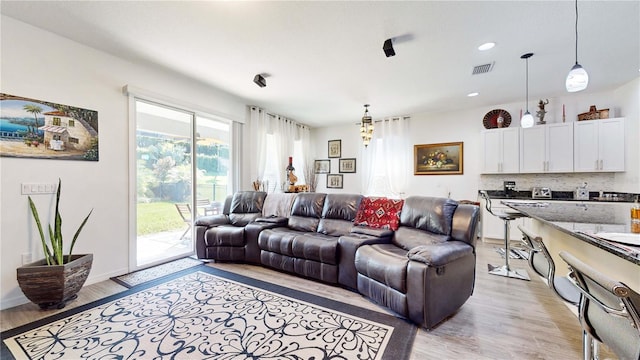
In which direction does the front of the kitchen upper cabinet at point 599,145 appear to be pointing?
toward the camera

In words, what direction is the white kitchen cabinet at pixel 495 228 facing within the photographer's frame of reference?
facing the viewer

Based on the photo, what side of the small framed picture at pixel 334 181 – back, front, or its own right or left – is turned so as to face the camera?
front

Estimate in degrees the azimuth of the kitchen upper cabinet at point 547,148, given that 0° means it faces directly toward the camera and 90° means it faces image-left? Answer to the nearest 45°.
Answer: approximately 0°

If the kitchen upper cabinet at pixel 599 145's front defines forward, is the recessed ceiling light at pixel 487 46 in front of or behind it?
in front

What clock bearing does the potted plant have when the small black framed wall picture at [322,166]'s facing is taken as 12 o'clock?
The potted plant is roughly at 1 o'clock from the small black framed wall picture.

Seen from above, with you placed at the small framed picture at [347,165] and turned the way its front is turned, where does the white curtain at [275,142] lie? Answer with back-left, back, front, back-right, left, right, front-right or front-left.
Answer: front-right

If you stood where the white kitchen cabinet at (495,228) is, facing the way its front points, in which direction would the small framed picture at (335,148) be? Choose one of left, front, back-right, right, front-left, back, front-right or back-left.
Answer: right

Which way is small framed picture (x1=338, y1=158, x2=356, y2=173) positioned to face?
toward the camera

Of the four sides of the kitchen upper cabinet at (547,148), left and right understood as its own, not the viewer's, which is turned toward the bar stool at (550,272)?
front

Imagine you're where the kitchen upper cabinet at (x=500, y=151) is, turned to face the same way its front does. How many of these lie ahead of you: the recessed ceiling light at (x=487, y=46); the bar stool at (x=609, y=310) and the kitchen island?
3

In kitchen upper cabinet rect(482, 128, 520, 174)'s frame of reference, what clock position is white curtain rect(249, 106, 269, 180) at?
The white curtain is roughly at 2 o'clock from the kitchen upper cabinet.

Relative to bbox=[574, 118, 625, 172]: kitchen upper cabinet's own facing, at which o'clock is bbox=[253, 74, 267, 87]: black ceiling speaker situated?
The black ceiling speaker is roughly at 1 o'clock from the kitchen upper cabinet.

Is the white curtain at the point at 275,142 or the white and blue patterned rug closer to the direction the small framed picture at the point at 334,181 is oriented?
the white and blue patterned rug

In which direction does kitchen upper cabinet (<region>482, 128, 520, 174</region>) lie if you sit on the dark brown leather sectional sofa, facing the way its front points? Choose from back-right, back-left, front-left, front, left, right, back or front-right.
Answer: back

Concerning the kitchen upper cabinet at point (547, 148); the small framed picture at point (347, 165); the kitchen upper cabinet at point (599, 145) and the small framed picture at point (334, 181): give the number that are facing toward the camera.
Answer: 4

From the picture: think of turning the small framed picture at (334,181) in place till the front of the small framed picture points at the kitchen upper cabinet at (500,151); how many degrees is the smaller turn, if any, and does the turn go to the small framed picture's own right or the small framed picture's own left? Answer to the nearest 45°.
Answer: approximately 45° to the small framed picture's own left

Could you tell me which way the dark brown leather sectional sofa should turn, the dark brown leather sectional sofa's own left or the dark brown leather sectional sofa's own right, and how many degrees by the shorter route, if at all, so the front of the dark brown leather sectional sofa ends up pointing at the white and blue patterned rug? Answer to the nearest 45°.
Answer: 0° — it already faces it

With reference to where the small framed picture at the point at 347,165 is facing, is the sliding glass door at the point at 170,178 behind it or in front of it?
in front
